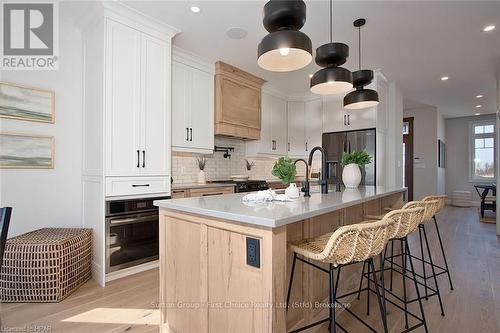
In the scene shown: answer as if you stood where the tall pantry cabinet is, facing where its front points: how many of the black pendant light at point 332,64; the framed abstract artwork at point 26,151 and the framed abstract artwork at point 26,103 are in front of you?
1

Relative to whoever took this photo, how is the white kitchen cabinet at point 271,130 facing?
facing the viewer and to the right of the viewer

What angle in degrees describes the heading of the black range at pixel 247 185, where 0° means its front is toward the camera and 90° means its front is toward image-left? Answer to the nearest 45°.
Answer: approximately 315°

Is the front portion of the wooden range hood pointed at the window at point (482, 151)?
no

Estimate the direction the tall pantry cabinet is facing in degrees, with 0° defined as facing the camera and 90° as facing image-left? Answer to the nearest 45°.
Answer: approximately 315°

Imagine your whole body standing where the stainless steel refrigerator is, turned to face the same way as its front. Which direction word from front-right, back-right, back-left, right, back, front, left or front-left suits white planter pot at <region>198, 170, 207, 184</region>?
front-right

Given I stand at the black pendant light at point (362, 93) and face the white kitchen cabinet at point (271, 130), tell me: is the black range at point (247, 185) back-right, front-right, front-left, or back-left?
front-left

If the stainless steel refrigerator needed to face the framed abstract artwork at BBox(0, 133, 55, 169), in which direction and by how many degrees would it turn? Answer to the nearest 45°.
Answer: approximately 45° to its right

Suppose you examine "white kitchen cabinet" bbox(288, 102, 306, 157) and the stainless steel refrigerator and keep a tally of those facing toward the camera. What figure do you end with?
2

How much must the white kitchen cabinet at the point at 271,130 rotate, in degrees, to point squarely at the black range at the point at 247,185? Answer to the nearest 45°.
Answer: approximately 45° to its right

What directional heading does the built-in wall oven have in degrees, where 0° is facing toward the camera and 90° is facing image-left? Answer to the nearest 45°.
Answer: approximately 315°

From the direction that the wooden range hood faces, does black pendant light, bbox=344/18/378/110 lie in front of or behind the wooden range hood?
in front

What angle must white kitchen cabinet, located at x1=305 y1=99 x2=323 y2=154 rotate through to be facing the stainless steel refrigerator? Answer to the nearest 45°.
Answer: approximately 90° to its left

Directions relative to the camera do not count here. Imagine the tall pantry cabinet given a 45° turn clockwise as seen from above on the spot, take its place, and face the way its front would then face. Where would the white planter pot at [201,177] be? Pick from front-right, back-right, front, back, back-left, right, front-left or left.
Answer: back-left

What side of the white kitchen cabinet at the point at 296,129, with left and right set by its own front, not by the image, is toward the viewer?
front

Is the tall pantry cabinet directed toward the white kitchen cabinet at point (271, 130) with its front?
no

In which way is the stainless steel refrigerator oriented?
toward the camera

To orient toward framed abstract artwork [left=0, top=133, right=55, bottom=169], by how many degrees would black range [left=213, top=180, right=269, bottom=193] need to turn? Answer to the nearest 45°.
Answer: approximately 90° to its right

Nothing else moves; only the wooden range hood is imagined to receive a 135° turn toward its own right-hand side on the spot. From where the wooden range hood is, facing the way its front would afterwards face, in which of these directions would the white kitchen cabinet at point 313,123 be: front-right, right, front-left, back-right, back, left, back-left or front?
back-right
